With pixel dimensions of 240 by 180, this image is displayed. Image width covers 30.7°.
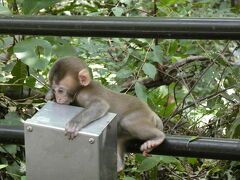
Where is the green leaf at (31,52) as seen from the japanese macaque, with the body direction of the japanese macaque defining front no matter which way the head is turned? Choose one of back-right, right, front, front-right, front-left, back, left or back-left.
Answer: front-right

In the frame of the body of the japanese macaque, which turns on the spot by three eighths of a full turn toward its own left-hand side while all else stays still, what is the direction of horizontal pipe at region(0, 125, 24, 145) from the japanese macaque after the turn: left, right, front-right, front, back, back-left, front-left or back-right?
right

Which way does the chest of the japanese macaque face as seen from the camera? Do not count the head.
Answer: to the viewer's left

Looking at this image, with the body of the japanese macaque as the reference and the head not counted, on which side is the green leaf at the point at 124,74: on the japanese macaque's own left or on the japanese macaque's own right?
on the japanese macaque's own right

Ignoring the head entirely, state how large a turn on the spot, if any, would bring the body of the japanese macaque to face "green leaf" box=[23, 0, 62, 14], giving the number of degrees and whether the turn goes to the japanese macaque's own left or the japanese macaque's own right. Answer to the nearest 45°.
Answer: approximately 45° to the japanese macaque's own right

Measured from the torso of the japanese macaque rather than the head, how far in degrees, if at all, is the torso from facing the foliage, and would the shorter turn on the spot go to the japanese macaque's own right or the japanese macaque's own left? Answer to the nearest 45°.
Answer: approximately 90° to the japanese macaque's own right
